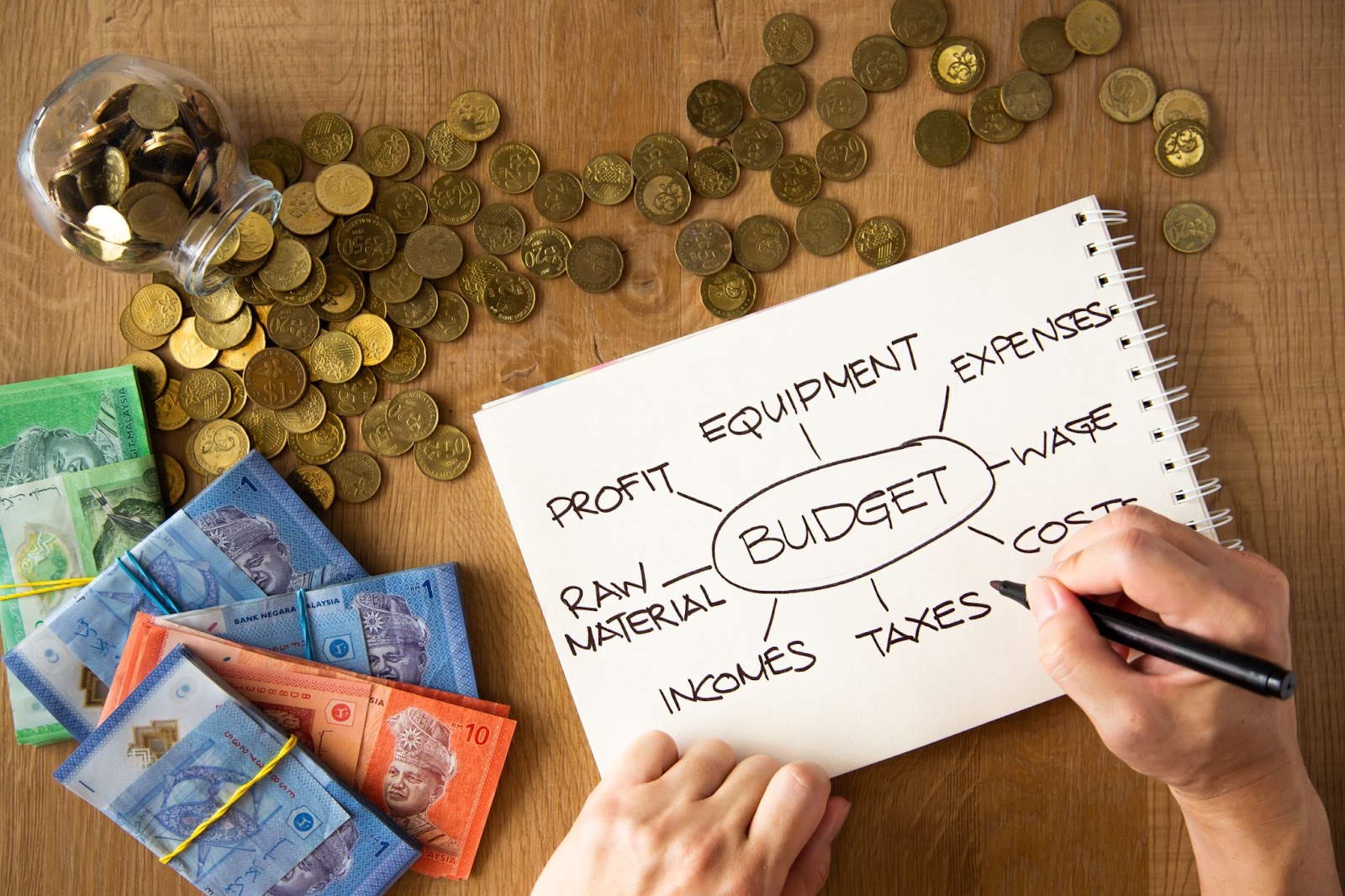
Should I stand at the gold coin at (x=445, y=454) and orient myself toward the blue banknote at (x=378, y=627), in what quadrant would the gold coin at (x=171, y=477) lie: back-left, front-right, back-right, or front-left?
front-right

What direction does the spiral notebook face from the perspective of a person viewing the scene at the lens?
facing the viewer
